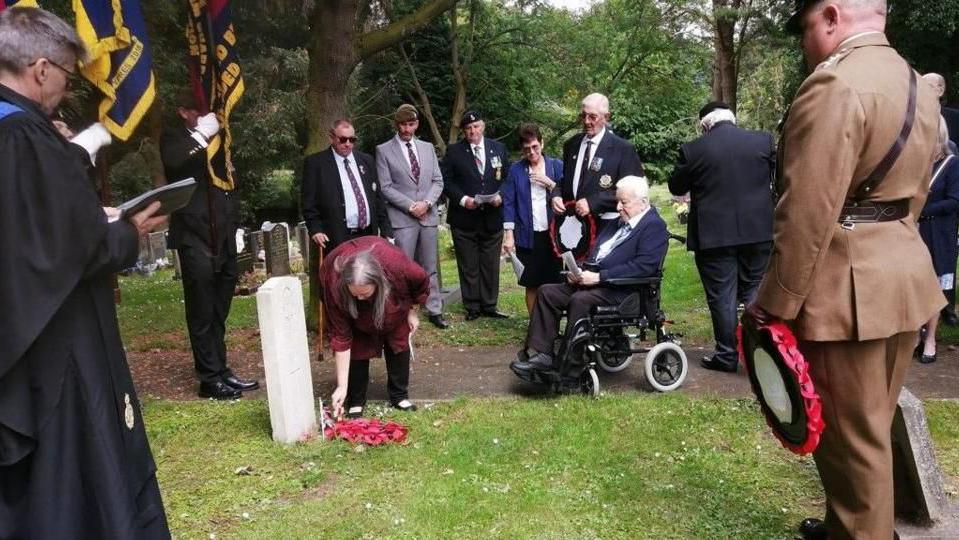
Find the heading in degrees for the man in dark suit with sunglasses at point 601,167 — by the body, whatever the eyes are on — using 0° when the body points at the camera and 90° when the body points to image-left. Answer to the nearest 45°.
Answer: approximately 45°

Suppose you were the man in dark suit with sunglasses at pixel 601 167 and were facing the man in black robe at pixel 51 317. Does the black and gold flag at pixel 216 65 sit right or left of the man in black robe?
right

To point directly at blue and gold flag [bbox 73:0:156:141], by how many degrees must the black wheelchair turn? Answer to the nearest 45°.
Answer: approximately 45° to its right

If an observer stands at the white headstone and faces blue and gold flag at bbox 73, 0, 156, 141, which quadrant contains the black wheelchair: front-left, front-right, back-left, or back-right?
back-right

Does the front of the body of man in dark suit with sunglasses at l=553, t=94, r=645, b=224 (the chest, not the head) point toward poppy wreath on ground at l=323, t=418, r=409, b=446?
yes

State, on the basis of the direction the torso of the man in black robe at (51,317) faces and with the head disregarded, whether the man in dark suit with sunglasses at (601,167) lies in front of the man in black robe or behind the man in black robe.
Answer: in front

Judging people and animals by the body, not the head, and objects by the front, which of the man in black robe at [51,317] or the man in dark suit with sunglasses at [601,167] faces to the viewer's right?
the man in black robe

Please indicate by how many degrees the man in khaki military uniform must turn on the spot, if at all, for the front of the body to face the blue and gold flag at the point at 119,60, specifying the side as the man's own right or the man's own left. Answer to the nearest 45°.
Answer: approximately 45° to the man's own left

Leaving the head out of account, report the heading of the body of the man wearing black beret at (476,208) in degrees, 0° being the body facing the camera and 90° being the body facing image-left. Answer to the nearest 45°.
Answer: approximately 0°

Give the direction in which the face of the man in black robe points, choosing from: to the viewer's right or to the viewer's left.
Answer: to the viewer's right

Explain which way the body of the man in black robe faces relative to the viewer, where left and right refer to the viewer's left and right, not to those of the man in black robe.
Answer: facing to the right of the viewer
